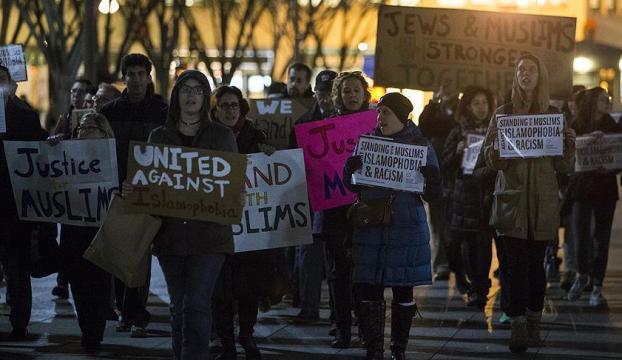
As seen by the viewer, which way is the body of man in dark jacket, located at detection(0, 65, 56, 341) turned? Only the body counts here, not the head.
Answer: toward the camera

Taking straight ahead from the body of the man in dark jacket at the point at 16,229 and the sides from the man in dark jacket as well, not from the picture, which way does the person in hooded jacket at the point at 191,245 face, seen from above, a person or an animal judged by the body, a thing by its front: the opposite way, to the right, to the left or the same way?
the same way

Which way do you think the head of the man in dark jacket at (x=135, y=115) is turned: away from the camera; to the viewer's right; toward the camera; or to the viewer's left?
toward the camera

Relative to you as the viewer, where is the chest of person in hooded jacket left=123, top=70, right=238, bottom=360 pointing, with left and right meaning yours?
facing the viewer

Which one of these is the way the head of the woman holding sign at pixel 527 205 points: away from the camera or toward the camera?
toward the camera

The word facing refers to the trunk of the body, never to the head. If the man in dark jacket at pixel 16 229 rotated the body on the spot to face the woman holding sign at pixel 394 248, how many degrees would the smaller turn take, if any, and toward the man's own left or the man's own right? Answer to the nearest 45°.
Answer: approximately 45° to the man's own left

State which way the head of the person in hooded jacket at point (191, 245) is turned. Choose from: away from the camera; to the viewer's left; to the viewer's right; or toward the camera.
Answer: toward the camera

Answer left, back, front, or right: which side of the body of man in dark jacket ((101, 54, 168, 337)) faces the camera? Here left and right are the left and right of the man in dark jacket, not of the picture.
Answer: front

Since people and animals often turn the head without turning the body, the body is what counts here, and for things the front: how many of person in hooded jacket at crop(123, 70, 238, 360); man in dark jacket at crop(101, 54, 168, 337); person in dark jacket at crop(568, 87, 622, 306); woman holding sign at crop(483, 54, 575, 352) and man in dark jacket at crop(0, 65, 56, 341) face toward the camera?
5

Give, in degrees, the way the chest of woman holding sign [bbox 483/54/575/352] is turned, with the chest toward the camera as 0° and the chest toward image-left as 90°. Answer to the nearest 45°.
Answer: approximately 0°

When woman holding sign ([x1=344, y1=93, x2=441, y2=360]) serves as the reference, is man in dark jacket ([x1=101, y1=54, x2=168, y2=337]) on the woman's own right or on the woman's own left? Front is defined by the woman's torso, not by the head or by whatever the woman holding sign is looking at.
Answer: on the woman's own right

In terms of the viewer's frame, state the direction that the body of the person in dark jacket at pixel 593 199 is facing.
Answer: toward the camera

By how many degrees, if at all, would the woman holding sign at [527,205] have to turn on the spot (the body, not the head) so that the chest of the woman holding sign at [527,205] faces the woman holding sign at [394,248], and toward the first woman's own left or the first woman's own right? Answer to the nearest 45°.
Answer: approximately 45° to the first woman's own right

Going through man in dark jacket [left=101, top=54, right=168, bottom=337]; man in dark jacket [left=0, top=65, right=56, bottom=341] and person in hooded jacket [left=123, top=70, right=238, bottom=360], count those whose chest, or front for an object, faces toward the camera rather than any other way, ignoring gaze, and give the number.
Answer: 3
